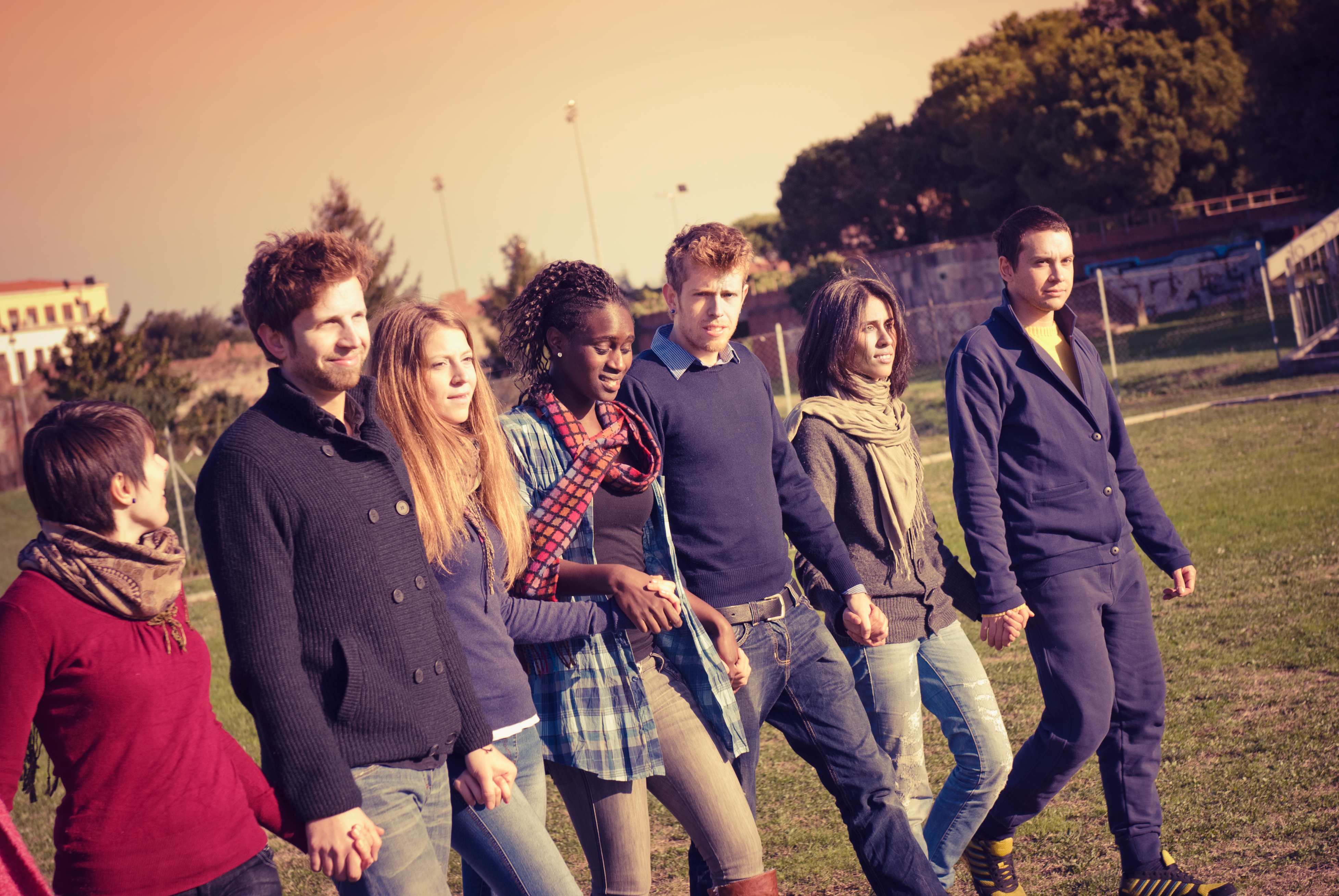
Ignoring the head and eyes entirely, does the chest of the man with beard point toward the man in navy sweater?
no

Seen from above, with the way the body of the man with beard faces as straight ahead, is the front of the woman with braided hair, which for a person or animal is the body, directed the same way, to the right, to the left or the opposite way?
the same way

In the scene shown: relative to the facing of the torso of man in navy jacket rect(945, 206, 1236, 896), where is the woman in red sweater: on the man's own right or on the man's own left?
on the man's own right

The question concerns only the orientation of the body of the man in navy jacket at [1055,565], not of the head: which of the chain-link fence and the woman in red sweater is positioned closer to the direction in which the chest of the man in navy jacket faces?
the woman in red sweater

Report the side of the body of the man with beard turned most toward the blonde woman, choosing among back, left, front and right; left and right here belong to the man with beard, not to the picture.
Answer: left

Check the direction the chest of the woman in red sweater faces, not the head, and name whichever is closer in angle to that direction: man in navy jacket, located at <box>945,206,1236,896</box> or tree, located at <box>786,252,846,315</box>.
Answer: the man in navy jacket

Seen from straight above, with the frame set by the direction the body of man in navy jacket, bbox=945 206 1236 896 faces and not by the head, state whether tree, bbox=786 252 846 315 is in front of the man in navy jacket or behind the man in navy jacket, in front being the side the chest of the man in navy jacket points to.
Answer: behind

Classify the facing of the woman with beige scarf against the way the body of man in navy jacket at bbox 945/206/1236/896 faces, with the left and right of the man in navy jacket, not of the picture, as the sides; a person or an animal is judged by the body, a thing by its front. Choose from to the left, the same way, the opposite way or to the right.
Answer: the same way

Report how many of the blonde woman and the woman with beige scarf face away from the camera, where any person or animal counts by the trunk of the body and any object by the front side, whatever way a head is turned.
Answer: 0

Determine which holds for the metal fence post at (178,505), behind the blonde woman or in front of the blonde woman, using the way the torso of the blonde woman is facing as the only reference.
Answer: behind

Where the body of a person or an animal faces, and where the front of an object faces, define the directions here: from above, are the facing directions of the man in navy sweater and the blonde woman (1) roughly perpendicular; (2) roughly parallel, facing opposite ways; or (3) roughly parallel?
roughly parallel
